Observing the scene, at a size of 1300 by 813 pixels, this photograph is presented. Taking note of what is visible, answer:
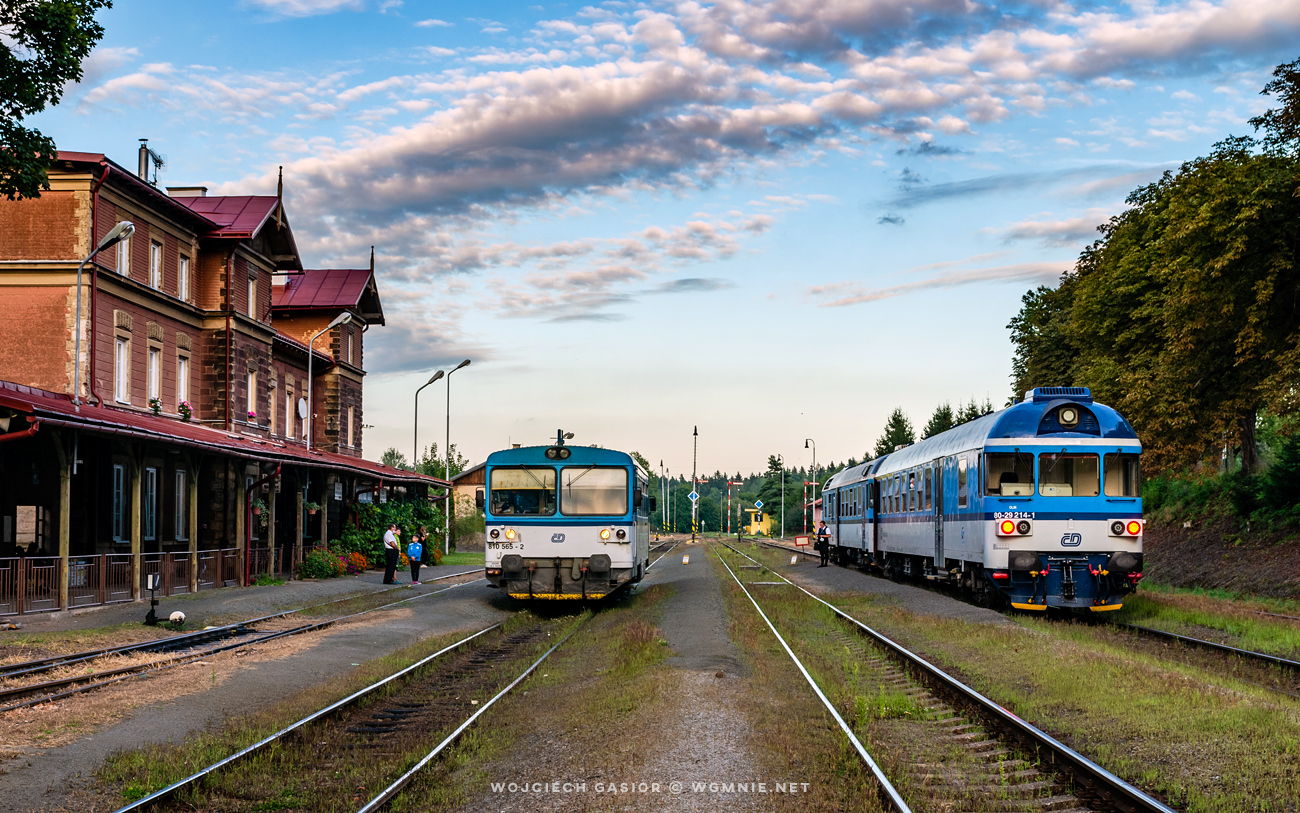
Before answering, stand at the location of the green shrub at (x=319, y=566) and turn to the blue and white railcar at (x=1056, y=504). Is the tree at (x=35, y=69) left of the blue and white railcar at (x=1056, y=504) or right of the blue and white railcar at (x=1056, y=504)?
right

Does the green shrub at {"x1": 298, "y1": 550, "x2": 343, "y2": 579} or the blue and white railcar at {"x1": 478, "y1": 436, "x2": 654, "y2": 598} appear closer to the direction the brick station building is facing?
the blue and white railcar

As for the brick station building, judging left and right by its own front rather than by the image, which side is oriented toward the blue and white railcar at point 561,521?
front

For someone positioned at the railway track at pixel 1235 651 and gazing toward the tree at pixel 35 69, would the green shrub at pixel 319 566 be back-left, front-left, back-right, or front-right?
front-right

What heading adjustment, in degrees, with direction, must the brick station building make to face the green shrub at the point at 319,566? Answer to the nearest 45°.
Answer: approximately 90° to its left

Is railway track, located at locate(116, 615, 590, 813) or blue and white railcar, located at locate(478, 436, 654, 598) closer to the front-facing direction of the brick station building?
the blue and white railcar

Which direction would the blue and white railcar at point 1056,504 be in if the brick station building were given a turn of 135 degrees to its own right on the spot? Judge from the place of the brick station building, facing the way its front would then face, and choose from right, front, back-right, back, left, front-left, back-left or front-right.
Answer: back-left

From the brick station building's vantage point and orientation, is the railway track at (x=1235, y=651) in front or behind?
in front

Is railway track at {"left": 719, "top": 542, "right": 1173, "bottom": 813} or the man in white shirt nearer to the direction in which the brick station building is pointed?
the railway track
